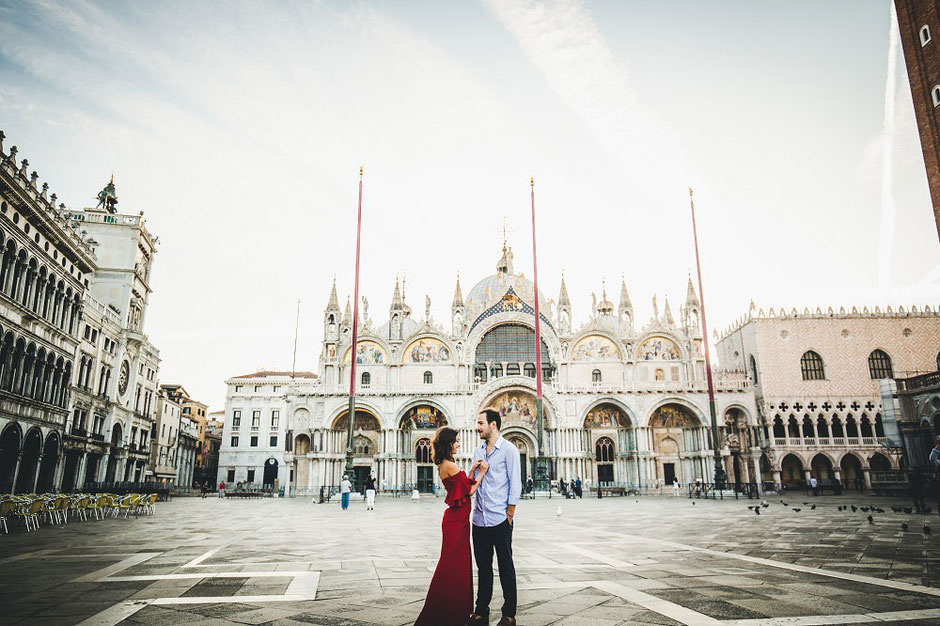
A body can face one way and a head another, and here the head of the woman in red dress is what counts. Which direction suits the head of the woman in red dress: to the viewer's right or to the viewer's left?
to the viewer's right

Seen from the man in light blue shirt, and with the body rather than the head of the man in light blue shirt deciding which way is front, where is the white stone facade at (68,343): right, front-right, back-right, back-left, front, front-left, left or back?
right

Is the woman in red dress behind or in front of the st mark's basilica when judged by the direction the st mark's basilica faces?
in front

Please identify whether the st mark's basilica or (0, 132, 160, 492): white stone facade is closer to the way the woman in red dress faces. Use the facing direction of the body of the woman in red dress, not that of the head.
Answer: the st mark's basilica

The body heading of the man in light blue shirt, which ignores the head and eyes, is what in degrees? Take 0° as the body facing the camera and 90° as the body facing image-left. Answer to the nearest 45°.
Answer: approximately 45°

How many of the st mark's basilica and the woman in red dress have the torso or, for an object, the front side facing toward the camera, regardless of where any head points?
1

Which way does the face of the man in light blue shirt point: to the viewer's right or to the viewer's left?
to the viewer's left

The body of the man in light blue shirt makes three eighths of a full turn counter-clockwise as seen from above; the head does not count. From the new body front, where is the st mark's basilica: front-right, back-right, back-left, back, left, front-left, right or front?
left

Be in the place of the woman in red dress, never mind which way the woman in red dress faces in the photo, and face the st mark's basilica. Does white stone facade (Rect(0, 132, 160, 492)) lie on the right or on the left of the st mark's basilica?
left

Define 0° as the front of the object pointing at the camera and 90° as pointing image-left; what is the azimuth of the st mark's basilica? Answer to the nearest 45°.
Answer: approximately 0°

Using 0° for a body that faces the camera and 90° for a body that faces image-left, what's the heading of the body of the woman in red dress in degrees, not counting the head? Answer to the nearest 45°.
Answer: approximately 270°

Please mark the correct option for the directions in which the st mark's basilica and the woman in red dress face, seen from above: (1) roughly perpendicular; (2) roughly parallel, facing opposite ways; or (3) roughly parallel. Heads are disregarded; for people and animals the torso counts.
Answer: roughly perpendicular
